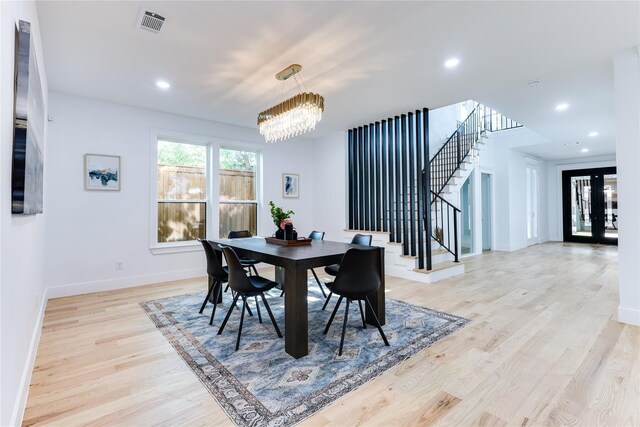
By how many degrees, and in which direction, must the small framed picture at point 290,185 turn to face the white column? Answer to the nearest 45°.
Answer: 0° — it already faces it

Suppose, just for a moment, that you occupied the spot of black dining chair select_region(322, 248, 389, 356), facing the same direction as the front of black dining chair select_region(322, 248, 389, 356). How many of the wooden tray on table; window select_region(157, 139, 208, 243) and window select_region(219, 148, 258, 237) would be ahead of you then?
3

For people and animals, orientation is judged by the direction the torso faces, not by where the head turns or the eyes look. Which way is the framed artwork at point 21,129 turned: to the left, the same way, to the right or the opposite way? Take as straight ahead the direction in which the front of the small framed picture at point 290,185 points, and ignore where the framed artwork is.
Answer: to the left

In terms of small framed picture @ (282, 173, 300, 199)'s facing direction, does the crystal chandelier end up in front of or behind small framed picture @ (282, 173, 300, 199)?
in front

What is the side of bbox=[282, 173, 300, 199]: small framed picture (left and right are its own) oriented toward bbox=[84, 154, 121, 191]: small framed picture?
right

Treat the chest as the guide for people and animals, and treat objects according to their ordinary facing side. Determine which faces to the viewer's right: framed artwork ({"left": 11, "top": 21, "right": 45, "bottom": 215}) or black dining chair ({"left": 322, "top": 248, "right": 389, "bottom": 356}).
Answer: the framed artwork

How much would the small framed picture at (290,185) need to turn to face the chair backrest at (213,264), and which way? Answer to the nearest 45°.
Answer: approximately 45° to its right

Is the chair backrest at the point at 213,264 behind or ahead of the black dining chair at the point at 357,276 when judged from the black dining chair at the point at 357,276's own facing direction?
ahead

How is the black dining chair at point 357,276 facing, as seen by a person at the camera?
facing away from the viewer and to the left of the viewer

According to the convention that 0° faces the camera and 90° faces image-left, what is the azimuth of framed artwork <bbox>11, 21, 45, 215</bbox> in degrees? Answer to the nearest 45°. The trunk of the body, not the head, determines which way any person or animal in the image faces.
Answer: approximately 270°

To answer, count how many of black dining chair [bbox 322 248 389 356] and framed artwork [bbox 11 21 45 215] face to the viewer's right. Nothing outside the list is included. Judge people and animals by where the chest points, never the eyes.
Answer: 1

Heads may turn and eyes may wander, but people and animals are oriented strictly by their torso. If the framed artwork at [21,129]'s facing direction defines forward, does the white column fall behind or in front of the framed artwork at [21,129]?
in front

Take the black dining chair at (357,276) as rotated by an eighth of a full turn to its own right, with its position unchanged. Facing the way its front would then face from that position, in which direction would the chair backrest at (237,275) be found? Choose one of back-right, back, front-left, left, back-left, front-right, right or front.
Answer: left

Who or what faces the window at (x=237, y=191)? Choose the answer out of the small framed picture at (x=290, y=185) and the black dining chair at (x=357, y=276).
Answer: the black dining chair

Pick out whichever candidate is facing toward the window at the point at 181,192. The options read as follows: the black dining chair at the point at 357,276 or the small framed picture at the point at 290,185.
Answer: the black dining chair

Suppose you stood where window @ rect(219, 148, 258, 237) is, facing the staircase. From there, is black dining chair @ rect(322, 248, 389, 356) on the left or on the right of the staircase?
right

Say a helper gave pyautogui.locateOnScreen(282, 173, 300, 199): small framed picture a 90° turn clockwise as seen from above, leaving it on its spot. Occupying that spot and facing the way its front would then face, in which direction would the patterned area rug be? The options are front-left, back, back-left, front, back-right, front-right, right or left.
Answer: front-left

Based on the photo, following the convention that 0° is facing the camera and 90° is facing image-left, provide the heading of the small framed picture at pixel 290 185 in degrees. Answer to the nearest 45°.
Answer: approximately 315°
